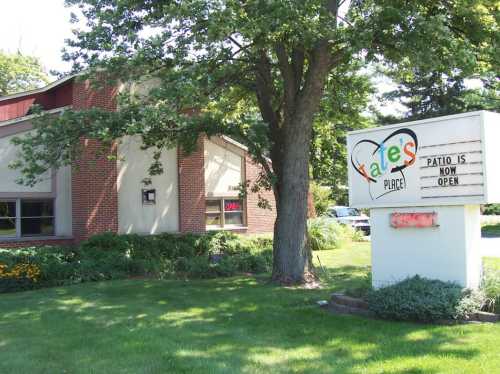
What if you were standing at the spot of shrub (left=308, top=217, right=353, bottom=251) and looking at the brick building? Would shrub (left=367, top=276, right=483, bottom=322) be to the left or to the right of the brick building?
left

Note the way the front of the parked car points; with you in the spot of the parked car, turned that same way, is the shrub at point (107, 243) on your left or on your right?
on your right

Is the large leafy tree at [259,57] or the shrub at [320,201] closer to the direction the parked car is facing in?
the large leafy tree

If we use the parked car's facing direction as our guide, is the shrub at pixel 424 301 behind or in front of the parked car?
in front
